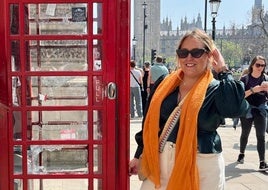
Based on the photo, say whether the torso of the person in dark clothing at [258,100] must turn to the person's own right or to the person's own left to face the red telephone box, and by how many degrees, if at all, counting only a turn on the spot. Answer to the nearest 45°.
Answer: approximately 45° to the person's own right

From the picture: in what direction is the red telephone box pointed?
toward the camera

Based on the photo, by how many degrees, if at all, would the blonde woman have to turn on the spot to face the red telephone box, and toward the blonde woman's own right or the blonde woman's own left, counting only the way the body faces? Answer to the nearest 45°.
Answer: approximately 45° to the blonde woman's own right

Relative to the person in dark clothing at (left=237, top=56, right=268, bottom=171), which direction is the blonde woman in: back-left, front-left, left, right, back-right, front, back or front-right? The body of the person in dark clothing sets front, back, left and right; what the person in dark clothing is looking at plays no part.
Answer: front-right

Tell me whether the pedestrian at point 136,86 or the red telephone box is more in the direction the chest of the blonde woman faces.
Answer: the red telephone box

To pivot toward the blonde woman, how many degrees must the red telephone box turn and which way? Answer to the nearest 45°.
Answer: approximately 45° to its left
